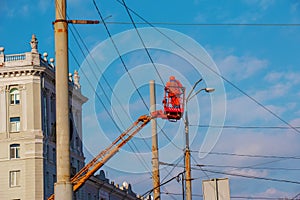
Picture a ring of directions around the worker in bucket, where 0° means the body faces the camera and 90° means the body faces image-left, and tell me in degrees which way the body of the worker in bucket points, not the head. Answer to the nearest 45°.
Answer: approximately 180°

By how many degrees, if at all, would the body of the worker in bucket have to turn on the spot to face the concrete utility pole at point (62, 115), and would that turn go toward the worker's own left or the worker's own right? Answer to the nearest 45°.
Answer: approximately 180°
